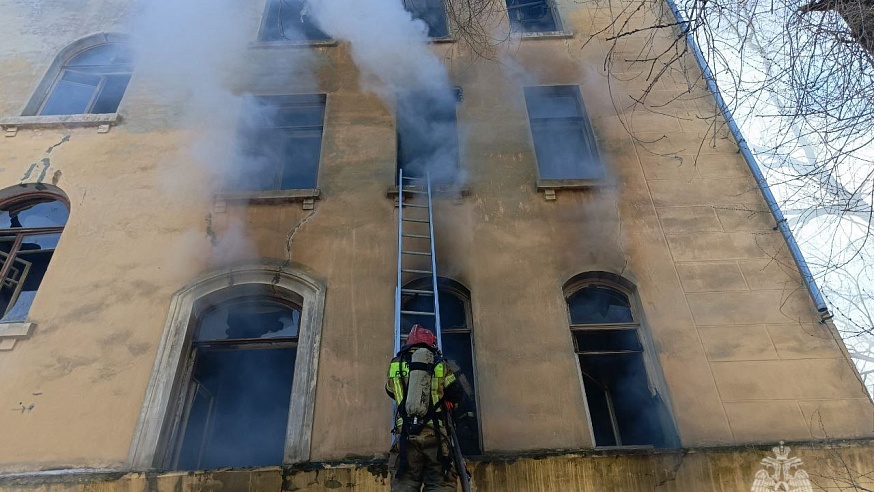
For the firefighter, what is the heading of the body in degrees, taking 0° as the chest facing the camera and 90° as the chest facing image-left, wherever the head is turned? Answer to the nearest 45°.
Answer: approximately 180°

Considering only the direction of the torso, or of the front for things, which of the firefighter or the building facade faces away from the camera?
the firefighter

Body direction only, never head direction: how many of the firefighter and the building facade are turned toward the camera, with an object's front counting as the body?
1

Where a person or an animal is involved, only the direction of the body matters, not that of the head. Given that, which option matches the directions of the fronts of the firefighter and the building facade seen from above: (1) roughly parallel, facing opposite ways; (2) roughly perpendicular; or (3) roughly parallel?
roughly parallel, facing opposite ways

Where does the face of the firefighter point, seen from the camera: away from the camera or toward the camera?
away from the camera

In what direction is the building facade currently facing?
toward the camera
